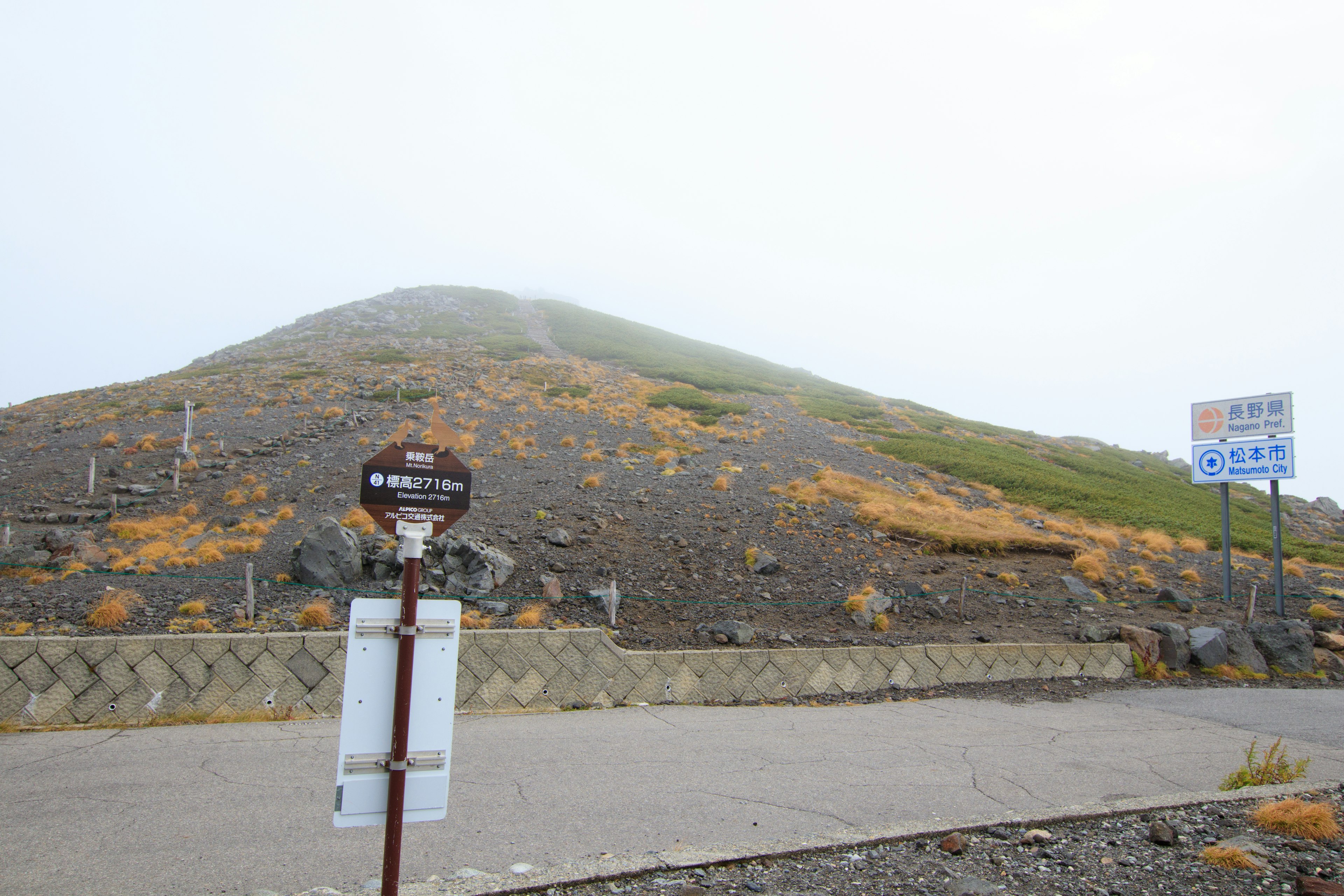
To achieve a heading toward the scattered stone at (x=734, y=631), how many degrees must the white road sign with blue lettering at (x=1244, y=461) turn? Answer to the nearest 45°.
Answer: approximately 45° to its right

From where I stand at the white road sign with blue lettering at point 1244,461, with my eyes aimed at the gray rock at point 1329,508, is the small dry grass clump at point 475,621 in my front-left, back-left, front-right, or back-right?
back-left

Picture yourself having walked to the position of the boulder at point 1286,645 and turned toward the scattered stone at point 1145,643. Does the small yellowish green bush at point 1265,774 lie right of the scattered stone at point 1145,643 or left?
left

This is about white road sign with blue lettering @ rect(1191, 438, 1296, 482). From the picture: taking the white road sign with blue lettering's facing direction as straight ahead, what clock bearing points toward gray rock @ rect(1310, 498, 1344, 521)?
The gray rock is roughly at 6 o'clock from the white road sign with blue lettering.

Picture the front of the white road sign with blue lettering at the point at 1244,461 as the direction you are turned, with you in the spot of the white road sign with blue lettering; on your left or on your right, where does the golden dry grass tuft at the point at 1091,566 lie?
on your right

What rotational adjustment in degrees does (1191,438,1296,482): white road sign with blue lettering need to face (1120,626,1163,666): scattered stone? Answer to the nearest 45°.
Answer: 0° — it already faces it

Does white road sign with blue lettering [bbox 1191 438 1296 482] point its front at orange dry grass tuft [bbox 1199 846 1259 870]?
yes

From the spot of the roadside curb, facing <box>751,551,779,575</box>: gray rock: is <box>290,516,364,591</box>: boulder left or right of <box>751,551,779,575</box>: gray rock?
left

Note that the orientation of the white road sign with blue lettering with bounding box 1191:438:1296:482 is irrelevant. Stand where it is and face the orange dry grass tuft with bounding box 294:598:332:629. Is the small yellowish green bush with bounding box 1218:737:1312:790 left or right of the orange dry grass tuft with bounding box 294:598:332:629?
left

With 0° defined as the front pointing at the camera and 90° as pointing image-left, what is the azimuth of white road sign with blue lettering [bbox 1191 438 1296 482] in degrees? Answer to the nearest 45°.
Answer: approximately 0°

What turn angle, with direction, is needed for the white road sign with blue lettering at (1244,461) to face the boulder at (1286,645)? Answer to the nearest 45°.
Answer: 0° — it already faces it
